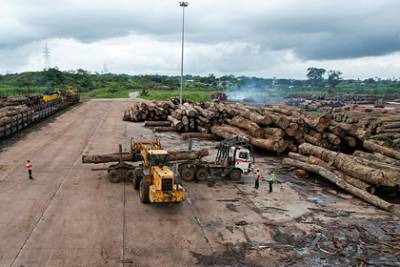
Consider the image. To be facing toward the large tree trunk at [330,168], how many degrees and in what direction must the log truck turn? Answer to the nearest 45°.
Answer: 0° — it already faces it

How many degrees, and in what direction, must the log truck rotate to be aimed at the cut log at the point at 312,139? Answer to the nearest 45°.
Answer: approximately 45° to its left

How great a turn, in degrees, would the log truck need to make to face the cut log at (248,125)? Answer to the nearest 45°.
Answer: approximately 90° to its left

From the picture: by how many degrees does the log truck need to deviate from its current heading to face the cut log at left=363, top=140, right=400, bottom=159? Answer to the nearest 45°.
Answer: approximately 45° to its left

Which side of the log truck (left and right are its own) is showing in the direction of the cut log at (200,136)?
left

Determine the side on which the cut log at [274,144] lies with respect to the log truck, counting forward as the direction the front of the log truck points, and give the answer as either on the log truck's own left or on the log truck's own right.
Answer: on the log truck's own left

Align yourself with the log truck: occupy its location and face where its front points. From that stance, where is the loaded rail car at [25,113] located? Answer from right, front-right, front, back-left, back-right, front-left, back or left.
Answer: back-left

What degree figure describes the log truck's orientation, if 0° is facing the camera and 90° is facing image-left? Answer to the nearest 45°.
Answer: approximately 270°

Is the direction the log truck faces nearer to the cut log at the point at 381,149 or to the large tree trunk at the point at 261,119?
the cut log
